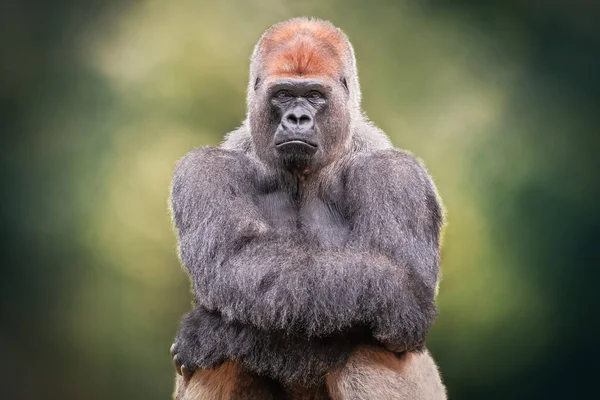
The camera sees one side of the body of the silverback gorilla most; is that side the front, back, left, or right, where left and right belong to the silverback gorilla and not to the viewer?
front
